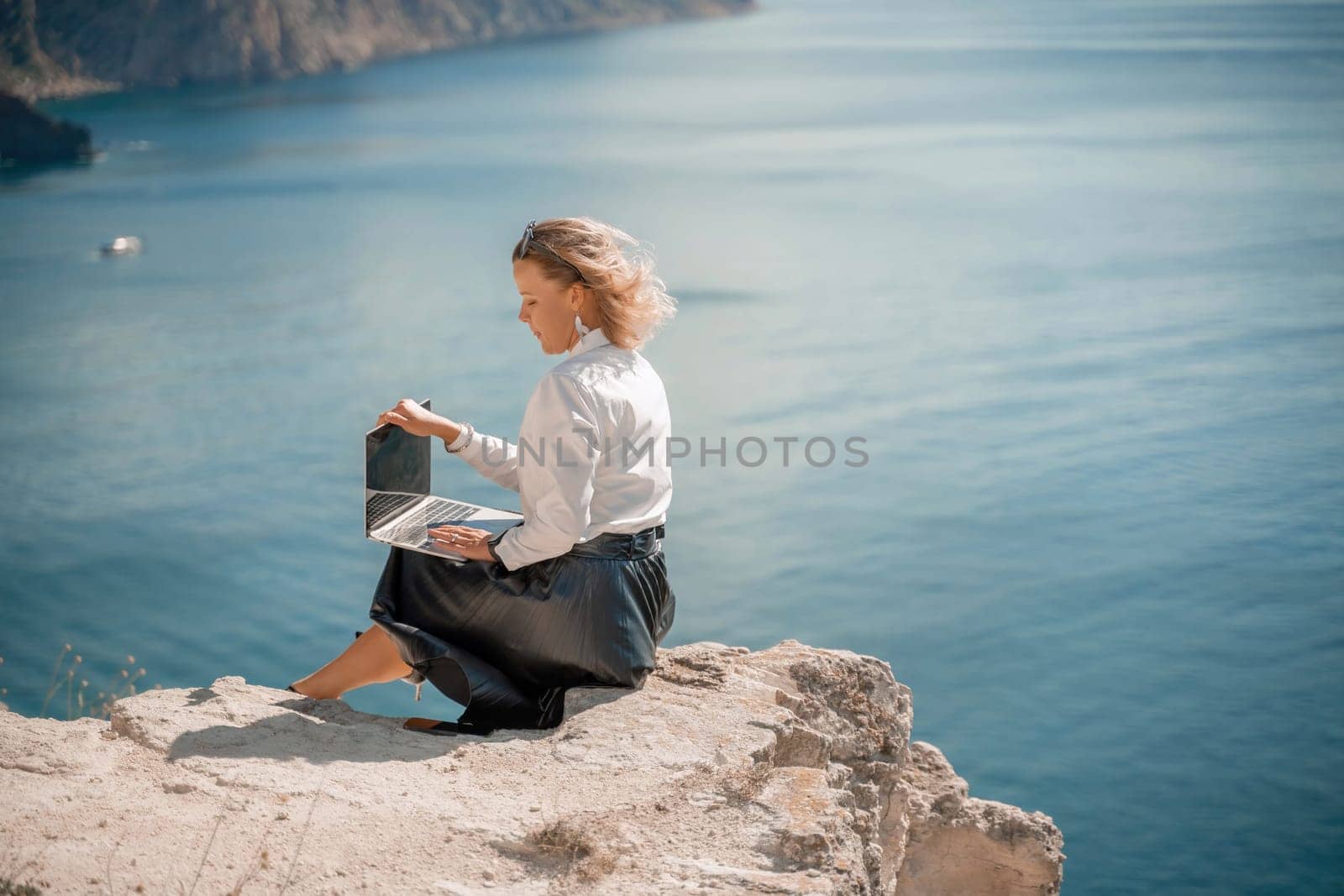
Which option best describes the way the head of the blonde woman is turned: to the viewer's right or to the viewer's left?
to the viewer's left

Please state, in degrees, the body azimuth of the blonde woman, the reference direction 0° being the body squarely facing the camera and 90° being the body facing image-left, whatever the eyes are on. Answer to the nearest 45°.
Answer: approximately 90°
